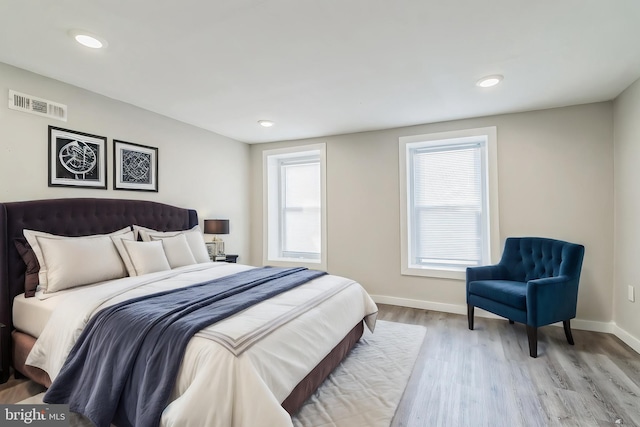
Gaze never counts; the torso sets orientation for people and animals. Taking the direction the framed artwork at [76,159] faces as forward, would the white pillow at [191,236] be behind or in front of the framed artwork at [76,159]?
in front

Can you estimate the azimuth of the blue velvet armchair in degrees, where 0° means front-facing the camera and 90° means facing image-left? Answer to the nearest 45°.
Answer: approximately 45°

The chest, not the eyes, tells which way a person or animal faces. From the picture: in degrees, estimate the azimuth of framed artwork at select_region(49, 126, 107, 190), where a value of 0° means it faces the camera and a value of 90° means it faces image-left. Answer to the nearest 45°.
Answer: approximately 315°

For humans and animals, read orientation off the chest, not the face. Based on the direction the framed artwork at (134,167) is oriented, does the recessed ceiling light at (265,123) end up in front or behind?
in front

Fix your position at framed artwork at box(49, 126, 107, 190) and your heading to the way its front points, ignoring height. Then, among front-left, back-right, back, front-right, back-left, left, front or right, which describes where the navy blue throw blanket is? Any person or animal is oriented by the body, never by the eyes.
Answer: front-right

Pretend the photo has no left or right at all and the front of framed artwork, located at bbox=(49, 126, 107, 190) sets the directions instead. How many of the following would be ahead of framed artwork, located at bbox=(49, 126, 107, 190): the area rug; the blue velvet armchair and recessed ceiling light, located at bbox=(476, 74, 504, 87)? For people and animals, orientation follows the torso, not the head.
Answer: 3

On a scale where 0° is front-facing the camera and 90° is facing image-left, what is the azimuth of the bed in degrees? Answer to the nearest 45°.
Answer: approximately 315°

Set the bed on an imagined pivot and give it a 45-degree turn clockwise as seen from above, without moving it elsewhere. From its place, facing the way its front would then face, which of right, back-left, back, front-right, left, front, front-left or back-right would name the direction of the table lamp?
back

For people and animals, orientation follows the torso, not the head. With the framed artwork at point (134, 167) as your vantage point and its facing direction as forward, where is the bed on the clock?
The bed is roughly at 1 o'clock from the framed artwork.

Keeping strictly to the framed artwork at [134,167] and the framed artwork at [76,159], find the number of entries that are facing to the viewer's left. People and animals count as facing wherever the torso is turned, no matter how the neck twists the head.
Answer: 0

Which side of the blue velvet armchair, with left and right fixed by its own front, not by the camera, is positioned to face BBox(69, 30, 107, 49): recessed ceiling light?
front

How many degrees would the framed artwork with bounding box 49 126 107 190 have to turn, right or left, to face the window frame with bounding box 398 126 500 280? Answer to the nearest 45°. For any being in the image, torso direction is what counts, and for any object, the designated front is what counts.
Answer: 0° — it already faces it

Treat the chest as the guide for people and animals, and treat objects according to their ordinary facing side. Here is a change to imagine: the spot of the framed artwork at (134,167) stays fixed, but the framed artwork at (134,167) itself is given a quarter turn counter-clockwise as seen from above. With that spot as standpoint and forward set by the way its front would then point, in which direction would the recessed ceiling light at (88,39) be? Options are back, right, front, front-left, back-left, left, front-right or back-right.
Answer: back-right
